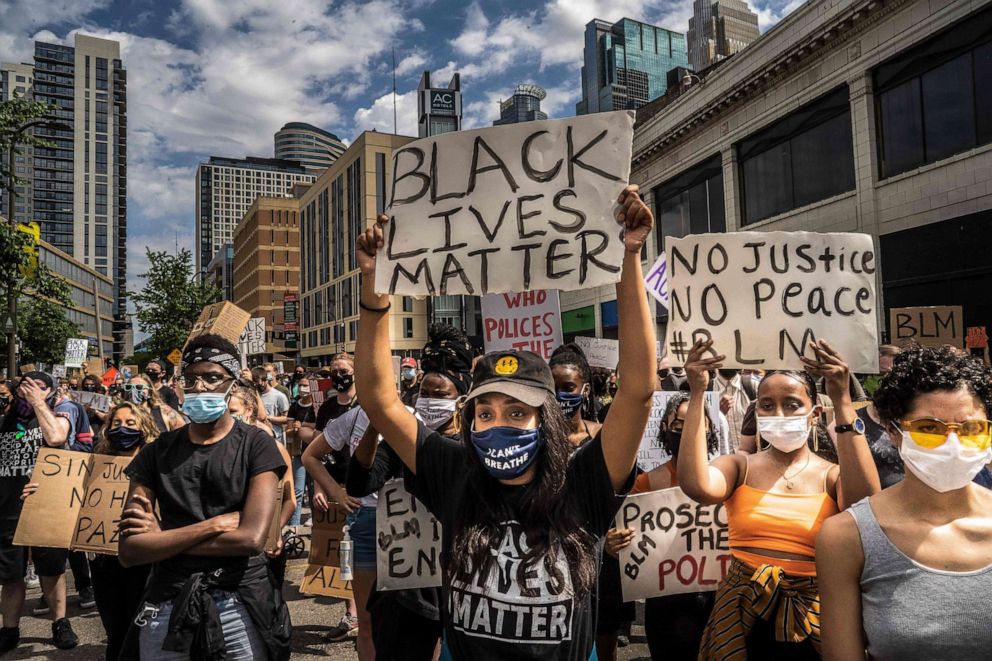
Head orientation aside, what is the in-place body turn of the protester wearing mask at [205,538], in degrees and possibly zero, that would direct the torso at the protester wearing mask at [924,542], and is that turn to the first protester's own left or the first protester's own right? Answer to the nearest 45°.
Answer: approximately 45° to the first protester's own left

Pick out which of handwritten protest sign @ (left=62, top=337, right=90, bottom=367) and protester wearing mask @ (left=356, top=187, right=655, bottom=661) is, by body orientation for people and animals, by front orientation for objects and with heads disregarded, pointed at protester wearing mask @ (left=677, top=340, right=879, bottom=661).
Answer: the handwritten protest sign

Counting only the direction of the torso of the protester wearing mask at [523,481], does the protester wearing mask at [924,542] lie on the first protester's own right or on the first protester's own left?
on the first protester's own left

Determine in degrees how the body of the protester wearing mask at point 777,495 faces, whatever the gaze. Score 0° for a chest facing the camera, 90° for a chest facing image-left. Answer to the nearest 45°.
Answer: approximately 0°

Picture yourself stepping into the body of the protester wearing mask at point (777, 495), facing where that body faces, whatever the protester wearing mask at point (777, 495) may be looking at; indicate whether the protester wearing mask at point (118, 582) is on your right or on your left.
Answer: on your right

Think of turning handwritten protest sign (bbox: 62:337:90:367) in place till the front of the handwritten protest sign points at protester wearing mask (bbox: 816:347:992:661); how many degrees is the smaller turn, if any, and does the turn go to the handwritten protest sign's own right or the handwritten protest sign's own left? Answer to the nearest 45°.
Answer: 0° — it already faces them

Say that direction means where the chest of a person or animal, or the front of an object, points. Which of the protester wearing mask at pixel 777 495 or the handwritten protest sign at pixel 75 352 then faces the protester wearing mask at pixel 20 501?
the handwritten protest sign
